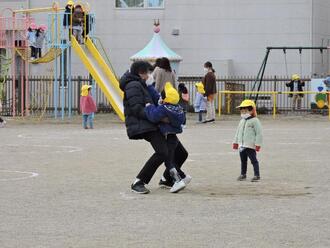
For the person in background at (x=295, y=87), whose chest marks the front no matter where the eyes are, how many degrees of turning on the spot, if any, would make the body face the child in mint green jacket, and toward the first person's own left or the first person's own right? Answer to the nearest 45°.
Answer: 0° — they already face them

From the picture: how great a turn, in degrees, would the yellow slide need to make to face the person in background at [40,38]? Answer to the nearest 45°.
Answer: approximately 180°

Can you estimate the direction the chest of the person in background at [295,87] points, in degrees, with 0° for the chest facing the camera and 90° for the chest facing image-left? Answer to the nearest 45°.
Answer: approximately 0°

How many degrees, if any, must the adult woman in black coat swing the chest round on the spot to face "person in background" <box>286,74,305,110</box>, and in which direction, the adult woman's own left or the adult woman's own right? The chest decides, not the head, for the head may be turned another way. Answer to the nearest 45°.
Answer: approximately 90° to the adult woman's own left

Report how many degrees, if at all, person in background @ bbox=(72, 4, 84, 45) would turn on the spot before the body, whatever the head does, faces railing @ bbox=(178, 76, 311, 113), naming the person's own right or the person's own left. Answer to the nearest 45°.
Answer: approximately 90° to the person's own left

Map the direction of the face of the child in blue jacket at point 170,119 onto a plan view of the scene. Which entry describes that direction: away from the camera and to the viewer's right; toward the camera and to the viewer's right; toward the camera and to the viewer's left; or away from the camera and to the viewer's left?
away from the camera and to the viewer's left

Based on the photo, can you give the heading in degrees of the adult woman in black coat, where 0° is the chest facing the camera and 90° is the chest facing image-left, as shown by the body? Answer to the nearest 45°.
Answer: approximately 270°

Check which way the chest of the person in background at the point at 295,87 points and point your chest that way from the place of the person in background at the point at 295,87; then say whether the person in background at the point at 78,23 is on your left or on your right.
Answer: on your right
